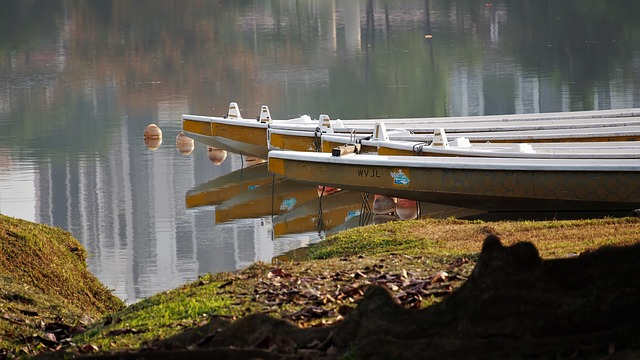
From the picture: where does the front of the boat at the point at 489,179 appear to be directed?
to the viewer's left

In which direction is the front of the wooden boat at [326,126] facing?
to the viewer's left

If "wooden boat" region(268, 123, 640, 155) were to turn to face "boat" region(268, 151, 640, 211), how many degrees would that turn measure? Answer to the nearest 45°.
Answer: approximately 90° to its left

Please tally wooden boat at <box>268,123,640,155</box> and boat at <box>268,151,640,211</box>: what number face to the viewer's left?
2

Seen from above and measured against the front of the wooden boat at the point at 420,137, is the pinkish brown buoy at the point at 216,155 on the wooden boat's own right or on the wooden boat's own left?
on the wooden boat's own right

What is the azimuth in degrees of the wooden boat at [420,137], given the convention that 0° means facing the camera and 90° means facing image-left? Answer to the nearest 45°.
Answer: approximately 90°

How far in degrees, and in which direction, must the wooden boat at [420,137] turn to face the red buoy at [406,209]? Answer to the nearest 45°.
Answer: approximately 90° to its left
